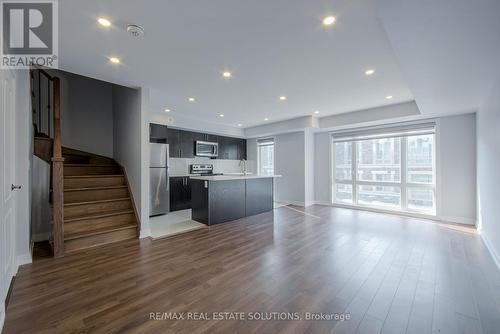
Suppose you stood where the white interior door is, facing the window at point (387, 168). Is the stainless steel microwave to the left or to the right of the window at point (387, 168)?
left

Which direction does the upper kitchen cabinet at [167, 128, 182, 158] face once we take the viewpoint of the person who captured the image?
facing the viewer and to the right of the viewer

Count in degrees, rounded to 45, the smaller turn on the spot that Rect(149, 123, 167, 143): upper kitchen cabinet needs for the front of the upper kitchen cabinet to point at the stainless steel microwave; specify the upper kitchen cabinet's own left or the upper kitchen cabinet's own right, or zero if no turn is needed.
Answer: approximately 90° to the upper kitchen cabinet's own left

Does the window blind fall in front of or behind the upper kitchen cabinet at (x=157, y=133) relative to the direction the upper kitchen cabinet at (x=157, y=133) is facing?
in front

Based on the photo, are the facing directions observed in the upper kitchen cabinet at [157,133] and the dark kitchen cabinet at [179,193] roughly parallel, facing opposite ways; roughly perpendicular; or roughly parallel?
roughly parallel

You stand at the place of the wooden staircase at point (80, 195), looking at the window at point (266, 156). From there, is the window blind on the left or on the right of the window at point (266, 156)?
right

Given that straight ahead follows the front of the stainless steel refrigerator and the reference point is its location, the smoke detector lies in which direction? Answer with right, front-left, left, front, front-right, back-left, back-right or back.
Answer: front-right

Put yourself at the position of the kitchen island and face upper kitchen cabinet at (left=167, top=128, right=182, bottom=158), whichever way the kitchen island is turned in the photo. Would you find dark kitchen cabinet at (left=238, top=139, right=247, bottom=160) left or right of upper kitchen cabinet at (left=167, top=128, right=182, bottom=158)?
right

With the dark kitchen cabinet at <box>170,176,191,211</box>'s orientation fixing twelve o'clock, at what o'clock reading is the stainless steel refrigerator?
The stainless steel refrigerator is roughly at 3 o'clock from the dark kitchen cabinet.
